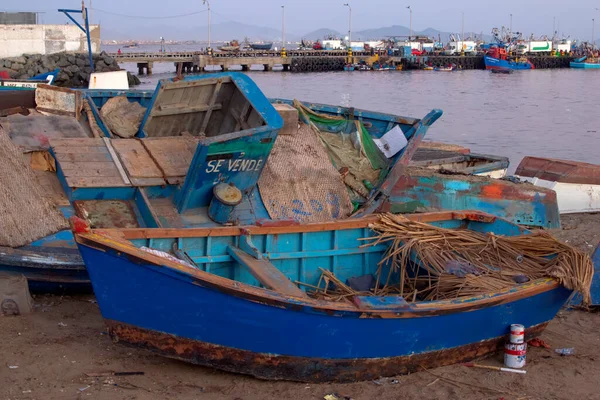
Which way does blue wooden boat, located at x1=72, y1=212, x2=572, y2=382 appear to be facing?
to the viewer's left

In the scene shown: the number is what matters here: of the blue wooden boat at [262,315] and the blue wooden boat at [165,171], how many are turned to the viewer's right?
1

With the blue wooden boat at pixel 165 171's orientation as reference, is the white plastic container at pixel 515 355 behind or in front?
in front

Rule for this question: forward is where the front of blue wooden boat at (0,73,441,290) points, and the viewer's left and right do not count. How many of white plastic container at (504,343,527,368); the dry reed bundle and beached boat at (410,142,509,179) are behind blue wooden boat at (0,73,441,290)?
0

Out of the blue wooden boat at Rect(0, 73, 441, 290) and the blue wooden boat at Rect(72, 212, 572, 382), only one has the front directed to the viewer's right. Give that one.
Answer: the blue wooden boat at Rect(0, 73, 441, 290)

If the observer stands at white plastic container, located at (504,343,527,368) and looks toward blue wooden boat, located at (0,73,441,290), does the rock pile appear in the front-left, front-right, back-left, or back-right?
front-right

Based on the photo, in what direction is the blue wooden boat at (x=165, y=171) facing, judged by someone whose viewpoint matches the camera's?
facing to the right of the viewer

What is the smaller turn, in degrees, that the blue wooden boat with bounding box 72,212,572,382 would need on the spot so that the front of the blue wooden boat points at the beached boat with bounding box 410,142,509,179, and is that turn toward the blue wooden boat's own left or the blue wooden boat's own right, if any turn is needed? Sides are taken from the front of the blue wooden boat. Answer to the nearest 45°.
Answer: approximately 90° to the blue wooden boat's own right

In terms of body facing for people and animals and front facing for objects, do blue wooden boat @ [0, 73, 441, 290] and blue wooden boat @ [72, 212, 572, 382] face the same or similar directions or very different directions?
very different directions

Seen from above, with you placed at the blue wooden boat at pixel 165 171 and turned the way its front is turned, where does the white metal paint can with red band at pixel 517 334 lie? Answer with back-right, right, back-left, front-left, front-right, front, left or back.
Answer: front-right
